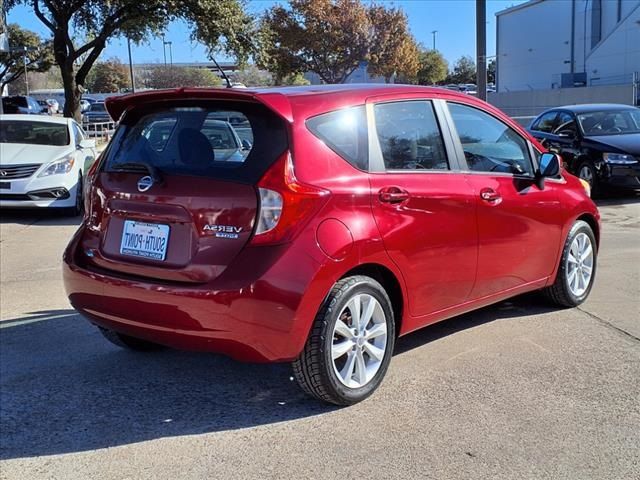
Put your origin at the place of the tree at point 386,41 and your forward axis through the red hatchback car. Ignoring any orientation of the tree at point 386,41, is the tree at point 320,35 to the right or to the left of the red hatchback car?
right

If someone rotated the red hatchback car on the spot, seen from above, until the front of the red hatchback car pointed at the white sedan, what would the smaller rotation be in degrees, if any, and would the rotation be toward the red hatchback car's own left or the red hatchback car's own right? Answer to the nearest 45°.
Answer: approximately 90° to the red hatchback car's own left

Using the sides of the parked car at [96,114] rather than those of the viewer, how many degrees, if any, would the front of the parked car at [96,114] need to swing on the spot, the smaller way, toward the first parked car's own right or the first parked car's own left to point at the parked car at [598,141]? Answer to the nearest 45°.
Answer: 0° — it already faces it

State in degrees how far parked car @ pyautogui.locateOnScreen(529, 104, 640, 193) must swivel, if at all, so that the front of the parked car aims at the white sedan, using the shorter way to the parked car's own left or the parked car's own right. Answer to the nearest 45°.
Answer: approximately 90° to the parked car's own right

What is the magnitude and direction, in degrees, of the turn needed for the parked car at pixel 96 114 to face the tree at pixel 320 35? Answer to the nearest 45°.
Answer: approximately 90° to its left

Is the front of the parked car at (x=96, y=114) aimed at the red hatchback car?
yes

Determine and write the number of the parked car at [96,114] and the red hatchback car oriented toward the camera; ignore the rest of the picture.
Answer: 1

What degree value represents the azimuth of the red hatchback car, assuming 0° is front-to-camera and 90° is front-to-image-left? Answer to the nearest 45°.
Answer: approximately 225°
